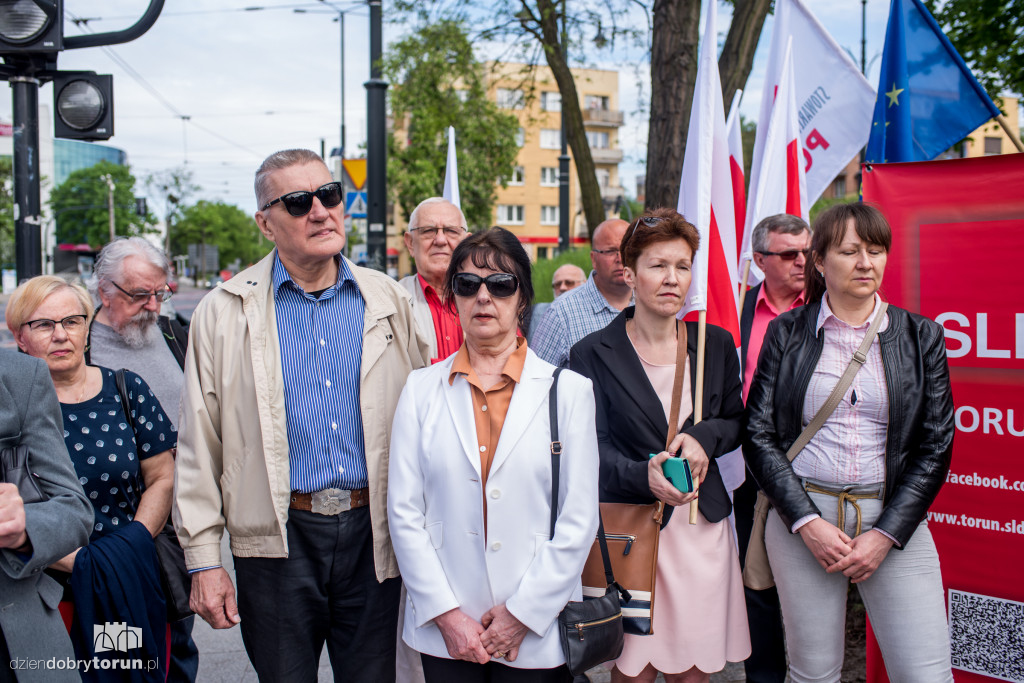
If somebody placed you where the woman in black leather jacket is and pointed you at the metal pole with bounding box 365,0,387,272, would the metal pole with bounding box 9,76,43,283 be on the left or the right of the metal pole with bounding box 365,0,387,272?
left

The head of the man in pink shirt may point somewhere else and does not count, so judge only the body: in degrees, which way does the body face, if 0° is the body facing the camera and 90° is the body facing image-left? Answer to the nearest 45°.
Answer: approximately 315°

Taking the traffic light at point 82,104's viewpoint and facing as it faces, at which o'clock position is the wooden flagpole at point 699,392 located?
The wooden flagpole is roughly at 11 o'clock from the traffic light.

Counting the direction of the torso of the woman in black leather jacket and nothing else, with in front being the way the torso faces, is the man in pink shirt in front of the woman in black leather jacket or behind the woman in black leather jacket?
behind

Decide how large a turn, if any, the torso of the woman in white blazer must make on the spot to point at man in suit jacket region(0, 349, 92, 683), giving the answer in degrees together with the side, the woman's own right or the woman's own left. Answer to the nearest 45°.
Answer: approximately 90° to the woman's own right

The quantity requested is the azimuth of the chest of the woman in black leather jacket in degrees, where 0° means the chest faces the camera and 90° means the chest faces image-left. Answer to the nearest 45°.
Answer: approximately 0°
